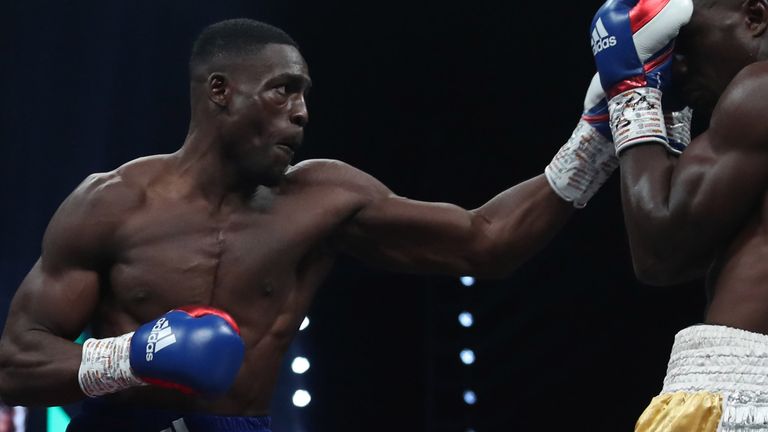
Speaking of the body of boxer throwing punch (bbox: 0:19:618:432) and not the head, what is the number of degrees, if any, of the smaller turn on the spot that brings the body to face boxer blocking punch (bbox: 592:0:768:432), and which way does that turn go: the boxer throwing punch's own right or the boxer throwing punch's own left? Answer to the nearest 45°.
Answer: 0° — they already face them

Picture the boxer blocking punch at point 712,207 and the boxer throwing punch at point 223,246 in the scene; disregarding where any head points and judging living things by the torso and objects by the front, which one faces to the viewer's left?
the boxer blocking punch at point 712,207

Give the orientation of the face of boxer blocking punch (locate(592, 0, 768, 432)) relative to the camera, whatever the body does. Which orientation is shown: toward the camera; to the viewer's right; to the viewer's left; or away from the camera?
to the viewer's left

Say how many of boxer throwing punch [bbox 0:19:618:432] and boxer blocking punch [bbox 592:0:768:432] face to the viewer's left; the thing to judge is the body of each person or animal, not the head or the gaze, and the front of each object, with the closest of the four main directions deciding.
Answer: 1

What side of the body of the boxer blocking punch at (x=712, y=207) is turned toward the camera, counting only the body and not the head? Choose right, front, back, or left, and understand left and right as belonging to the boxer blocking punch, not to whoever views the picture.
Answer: left

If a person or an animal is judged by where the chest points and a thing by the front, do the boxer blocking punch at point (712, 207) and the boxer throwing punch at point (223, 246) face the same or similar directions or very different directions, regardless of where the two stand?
very different directions

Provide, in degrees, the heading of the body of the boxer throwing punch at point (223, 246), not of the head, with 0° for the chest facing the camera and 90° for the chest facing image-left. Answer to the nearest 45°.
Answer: approximately 315°

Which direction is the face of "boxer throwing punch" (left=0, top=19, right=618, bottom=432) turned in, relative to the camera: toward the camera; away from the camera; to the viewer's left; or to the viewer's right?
to the viewer's right
